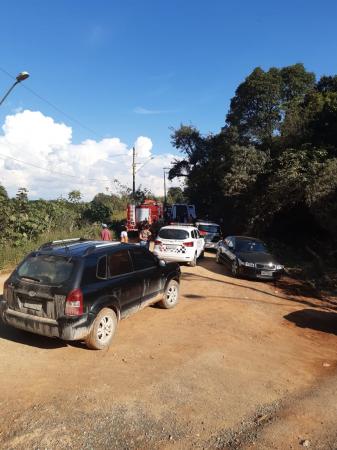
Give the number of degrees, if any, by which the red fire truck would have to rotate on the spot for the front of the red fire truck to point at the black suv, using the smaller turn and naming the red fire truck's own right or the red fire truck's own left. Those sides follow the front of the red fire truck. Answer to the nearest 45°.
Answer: approximately 180°

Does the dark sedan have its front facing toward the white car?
no

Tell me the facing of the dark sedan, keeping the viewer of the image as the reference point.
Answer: facing the viewer and to the right of the viewer

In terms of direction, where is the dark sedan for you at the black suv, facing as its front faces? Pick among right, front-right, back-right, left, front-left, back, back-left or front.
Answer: front

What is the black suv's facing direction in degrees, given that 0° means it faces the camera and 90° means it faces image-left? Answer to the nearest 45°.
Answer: approximately 225°

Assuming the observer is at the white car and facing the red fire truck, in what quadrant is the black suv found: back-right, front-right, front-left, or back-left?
back-left

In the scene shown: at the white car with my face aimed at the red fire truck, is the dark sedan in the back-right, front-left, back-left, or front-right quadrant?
back-right

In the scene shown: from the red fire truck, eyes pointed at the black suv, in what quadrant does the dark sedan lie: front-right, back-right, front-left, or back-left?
front-left

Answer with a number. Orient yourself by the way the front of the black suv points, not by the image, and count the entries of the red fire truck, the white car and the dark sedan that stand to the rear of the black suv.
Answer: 0

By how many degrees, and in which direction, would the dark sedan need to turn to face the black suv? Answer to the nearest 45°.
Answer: approximately 45° to its right

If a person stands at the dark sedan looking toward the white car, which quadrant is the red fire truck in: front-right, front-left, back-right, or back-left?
front-right
